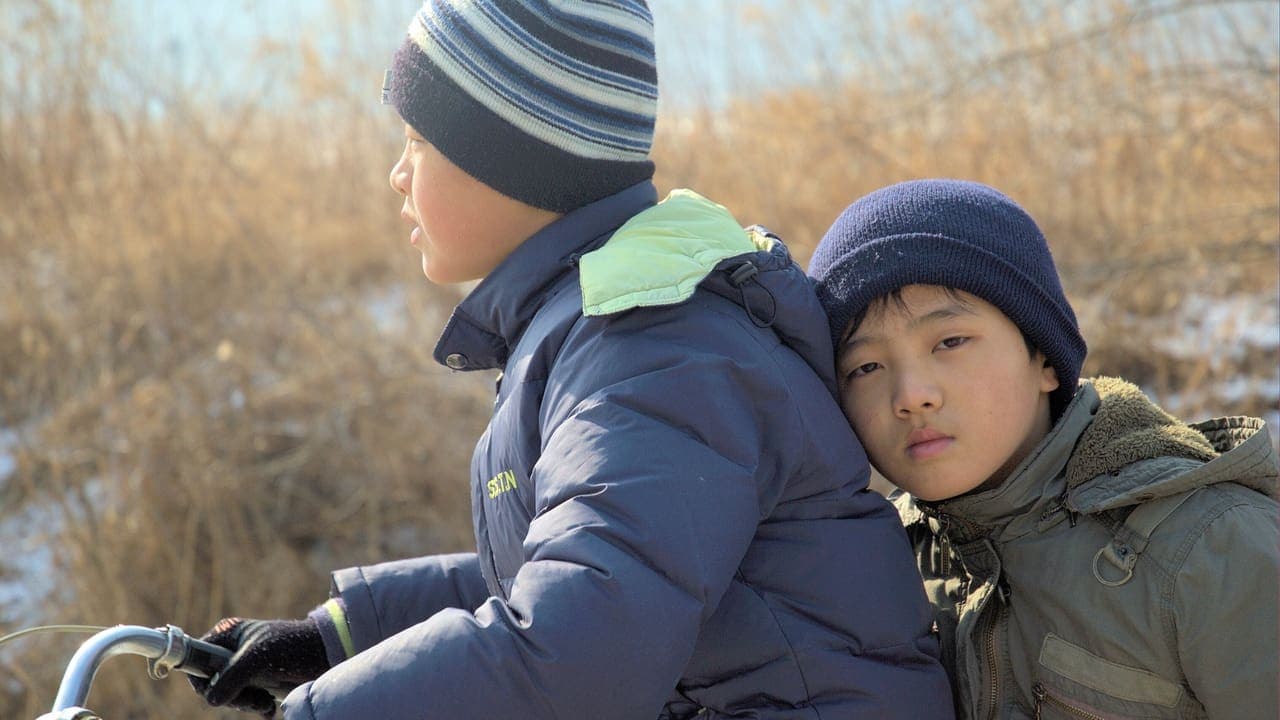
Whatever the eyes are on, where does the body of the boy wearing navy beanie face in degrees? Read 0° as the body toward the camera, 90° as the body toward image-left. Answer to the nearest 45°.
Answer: approximately 45°

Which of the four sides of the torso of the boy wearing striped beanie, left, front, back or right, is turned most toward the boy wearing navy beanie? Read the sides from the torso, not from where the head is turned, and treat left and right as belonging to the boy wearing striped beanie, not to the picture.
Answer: back

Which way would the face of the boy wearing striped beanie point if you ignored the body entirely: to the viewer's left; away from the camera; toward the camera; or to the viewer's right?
to the viewer's left

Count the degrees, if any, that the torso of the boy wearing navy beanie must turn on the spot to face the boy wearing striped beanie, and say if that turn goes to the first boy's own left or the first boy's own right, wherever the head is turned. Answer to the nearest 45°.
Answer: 0° — they already face them

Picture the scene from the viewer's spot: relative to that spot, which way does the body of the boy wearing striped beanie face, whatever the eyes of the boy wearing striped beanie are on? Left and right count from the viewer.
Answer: facing to the left of the viewer
